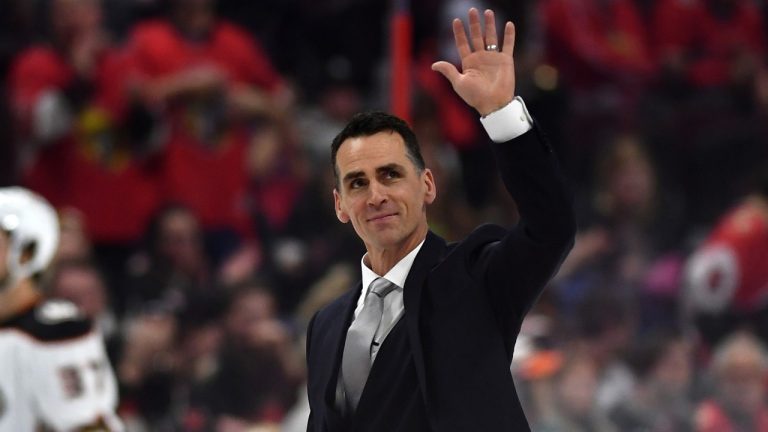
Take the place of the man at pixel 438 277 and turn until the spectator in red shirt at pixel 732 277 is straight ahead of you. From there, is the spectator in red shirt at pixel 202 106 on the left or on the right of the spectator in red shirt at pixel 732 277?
left

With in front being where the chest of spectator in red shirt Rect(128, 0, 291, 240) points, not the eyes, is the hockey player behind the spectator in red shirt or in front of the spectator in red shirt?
in front

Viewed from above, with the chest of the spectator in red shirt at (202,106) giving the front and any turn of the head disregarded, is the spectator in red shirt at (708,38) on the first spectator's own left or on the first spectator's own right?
on the first spectator's own left

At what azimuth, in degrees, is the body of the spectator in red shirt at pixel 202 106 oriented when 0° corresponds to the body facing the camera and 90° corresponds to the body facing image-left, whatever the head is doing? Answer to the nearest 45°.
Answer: approximately 0°

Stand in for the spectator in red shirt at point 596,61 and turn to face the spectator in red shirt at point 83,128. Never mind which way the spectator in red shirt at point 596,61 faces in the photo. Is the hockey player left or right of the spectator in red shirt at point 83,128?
left

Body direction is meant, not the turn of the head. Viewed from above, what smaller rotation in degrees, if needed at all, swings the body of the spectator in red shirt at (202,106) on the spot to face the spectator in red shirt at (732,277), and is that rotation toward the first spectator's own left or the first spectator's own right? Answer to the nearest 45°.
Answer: approximately 90° to the first spectator's own left
